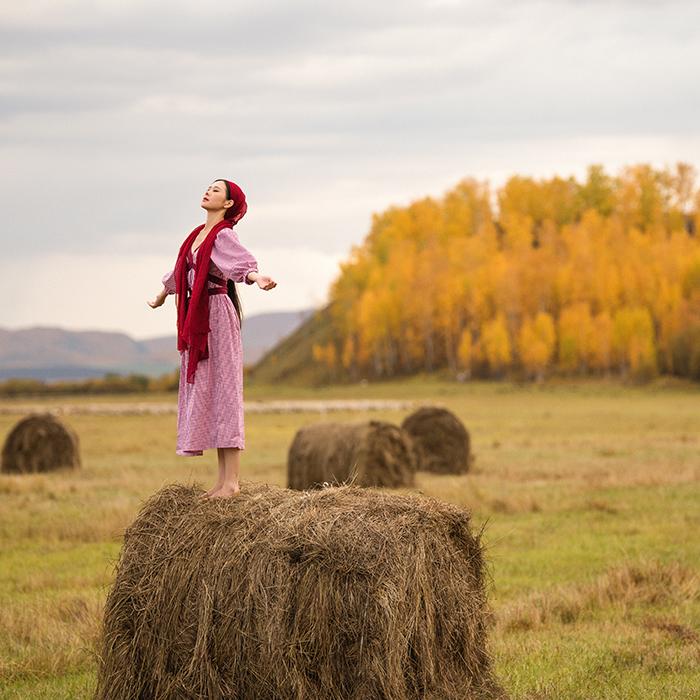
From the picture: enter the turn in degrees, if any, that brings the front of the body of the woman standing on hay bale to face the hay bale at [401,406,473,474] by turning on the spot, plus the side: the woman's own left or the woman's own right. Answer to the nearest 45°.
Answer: approximately 135° to the woman's own right

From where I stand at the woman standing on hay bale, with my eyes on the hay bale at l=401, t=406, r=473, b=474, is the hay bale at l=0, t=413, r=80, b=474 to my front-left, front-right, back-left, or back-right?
front-left

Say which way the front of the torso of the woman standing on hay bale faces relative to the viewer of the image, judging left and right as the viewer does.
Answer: facing the viewer and to the left of the viewer

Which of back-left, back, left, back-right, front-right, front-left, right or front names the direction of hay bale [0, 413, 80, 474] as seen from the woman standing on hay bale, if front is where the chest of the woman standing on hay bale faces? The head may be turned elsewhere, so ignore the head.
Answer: back-right

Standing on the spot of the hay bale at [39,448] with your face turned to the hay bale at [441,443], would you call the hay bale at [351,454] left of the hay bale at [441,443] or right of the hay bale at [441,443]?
right

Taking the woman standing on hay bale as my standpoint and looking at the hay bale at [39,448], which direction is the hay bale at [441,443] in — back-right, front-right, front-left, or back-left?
front-right

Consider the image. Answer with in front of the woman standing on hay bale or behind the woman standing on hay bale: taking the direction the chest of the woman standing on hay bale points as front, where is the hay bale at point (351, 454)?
behind
